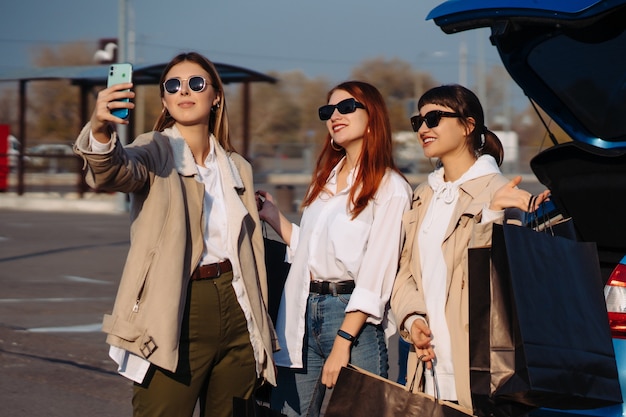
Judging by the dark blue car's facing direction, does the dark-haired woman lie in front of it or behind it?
behind

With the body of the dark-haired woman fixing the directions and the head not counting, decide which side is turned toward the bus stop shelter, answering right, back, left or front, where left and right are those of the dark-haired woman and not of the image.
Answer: right

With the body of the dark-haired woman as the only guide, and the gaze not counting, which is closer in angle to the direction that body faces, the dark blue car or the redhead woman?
the redhead woman

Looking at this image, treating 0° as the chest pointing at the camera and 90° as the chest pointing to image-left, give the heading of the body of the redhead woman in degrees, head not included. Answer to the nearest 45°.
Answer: approximately 45°

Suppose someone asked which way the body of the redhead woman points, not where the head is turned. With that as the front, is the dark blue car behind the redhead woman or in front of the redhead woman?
behind

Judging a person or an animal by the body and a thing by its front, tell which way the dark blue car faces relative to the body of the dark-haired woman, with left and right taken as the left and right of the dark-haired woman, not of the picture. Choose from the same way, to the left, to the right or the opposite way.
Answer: the opposite way

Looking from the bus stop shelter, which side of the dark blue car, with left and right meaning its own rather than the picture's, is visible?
left

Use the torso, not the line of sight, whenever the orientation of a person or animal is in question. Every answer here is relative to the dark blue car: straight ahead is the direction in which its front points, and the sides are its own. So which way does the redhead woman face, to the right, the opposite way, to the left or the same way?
the opposite way

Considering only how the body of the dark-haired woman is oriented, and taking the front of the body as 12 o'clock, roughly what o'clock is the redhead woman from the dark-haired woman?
The redhead woman is roughly at 2 o'clock from the dark-haired woman.

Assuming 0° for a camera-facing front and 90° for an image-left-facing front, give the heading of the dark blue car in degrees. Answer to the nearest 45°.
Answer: approximately 225°
